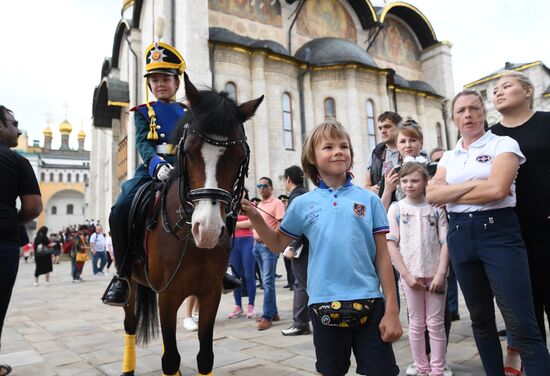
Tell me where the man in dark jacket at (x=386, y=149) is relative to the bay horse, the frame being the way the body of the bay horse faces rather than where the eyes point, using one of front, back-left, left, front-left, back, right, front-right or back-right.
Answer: back-left

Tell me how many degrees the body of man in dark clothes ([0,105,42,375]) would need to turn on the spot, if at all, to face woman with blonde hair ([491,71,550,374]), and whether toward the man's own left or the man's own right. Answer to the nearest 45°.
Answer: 0° — they already face them

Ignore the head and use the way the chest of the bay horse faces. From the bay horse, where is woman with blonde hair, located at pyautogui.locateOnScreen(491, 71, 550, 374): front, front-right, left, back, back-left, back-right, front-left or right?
left

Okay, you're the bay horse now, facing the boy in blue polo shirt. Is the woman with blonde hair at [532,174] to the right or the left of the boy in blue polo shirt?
left

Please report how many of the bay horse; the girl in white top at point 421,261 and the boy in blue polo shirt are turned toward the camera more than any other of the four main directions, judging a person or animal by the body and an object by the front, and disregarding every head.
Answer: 3

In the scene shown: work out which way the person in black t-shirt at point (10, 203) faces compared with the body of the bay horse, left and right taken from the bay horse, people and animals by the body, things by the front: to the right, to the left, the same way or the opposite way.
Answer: to the left

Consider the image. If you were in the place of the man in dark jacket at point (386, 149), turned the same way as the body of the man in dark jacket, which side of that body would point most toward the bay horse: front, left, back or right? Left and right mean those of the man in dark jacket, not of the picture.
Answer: front

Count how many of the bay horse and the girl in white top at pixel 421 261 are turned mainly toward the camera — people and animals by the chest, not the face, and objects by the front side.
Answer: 2

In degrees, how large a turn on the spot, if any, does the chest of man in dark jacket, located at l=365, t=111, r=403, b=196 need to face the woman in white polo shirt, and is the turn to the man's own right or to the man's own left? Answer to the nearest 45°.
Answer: approximately 45° to the man's own left

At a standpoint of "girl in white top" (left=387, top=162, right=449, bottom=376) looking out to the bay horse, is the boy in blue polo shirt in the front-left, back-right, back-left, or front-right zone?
front-left

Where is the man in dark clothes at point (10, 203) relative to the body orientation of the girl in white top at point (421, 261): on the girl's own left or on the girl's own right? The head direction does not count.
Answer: on the girl's own right

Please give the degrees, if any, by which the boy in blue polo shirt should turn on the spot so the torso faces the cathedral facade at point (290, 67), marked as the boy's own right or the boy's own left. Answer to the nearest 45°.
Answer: approximately 180°

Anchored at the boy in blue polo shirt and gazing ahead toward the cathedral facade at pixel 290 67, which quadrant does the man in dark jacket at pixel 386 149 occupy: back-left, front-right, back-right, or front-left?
front-right

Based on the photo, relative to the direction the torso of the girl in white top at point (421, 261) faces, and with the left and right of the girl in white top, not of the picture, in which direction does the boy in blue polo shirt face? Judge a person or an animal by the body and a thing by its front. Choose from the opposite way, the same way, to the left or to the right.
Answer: the same way

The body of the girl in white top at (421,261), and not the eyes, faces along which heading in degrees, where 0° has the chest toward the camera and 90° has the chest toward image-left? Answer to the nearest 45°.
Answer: approximately 0°
